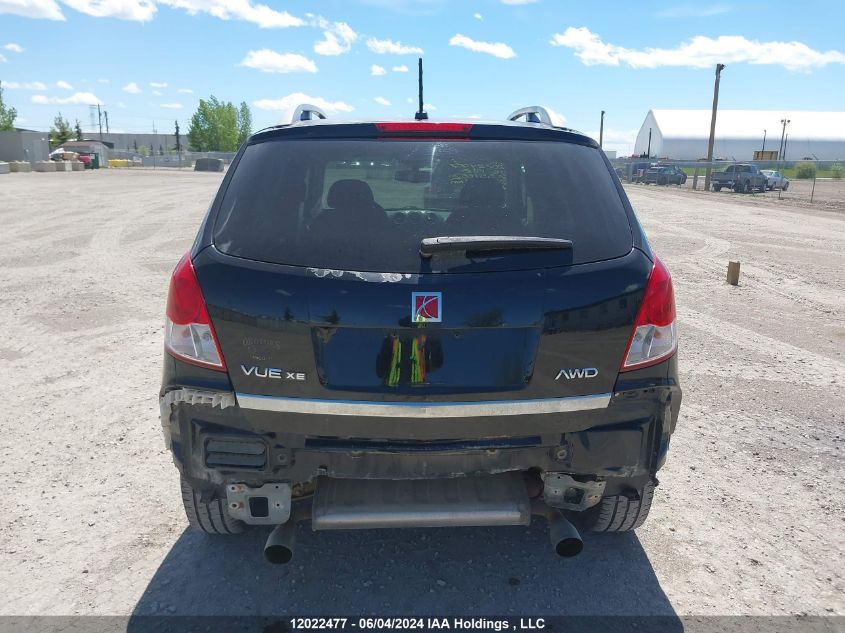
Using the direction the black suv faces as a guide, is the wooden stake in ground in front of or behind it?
in front

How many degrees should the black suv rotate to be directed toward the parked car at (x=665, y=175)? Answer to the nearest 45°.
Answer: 0° — it already faces it

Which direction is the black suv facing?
away from the camera

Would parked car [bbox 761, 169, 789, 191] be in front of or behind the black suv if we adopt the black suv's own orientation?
in front

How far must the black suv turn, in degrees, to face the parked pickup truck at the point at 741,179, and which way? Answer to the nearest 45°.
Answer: approximately 45° to its right
